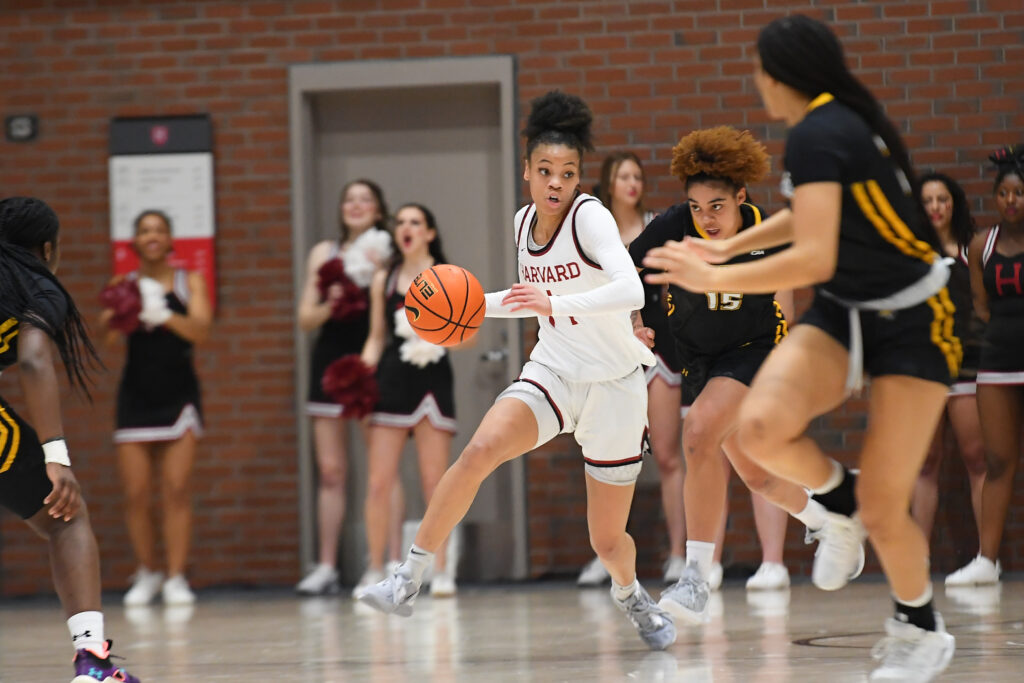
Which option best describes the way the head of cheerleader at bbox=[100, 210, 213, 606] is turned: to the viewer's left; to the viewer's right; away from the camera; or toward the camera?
toward the camera

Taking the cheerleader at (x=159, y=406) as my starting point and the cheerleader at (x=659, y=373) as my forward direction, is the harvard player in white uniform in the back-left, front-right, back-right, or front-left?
front-right

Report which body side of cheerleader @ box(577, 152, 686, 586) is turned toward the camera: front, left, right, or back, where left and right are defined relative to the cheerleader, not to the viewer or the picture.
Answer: front

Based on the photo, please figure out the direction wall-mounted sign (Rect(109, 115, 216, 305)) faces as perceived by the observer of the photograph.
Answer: facing the viewer

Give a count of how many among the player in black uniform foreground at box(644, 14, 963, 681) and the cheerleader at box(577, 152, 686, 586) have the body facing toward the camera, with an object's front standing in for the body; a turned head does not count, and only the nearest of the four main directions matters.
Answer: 1

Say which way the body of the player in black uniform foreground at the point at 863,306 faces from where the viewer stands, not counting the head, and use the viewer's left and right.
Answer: facing to the left of the viewer

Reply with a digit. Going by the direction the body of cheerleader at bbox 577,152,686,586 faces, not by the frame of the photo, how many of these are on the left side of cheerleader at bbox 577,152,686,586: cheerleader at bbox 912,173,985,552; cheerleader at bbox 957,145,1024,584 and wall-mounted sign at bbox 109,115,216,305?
2

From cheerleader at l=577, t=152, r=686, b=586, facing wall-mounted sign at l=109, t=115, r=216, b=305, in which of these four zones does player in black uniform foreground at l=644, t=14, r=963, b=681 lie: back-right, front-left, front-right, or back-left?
back-left

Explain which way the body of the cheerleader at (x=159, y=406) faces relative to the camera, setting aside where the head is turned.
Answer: toward the camera

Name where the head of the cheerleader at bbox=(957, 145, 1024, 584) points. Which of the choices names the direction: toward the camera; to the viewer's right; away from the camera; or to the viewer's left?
toward the camera

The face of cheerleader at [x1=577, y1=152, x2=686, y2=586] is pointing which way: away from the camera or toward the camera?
toward the camera

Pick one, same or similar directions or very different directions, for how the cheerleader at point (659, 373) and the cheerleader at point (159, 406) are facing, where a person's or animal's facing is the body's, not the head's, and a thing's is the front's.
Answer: same or similar directions

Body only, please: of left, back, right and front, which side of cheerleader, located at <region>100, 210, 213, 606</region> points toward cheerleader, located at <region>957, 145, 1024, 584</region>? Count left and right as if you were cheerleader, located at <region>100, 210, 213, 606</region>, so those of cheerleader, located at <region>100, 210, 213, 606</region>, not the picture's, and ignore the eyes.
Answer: left
